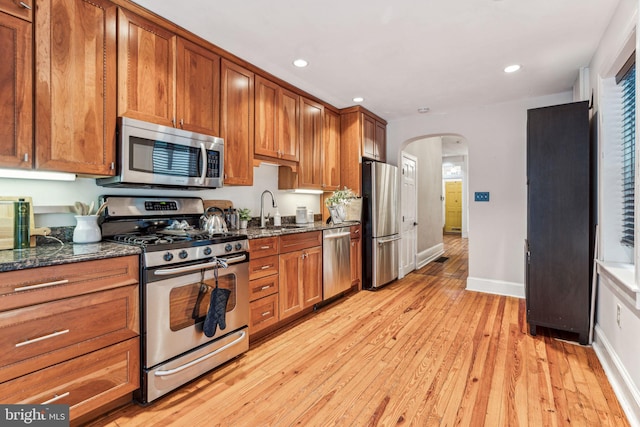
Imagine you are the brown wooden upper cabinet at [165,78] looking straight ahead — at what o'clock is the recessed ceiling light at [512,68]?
The recessed ceiling light is roughly at 11 o'clock from the brown wooden upper cabinet.

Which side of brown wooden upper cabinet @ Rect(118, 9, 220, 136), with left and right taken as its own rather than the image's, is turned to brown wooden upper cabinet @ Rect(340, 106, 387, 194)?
left

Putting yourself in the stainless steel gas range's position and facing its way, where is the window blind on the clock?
The window blind is roughly at 11 o'clock from the stainless steel gas range.

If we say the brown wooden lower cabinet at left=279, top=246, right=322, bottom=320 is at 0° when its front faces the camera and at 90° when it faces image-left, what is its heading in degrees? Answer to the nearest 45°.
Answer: approximately 315°

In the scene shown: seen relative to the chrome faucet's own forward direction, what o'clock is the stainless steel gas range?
The stainless steel gas range is roughly at 2 o'clock from the chrome faucet.

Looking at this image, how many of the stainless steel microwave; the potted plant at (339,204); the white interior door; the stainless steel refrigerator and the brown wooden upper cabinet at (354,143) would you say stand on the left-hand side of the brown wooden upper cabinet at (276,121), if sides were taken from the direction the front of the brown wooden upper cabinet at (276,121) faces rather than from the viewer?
4

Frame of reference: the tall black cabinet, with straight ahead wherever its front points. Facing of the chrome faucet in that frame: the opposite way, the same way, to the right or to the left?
the opposite way

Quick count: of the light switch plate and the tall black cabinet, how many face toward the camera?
1

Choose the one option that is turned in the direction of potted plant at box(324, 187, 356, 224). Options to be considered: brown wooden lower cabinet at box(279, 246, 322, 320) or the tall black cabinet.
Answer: the tall black cabinet

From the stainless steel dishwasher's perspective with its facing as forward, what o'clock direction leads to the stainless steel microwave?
The stainless steel microwave is roughly at 3 o'clock from the stainless steel dishwasher.

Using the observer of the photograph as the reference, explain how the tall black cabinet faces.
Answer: facing to the left of the viewer

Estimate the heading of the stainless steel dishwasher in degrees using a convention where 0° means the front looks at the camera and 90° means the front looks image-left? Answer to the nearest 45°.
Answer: approximately 315°
